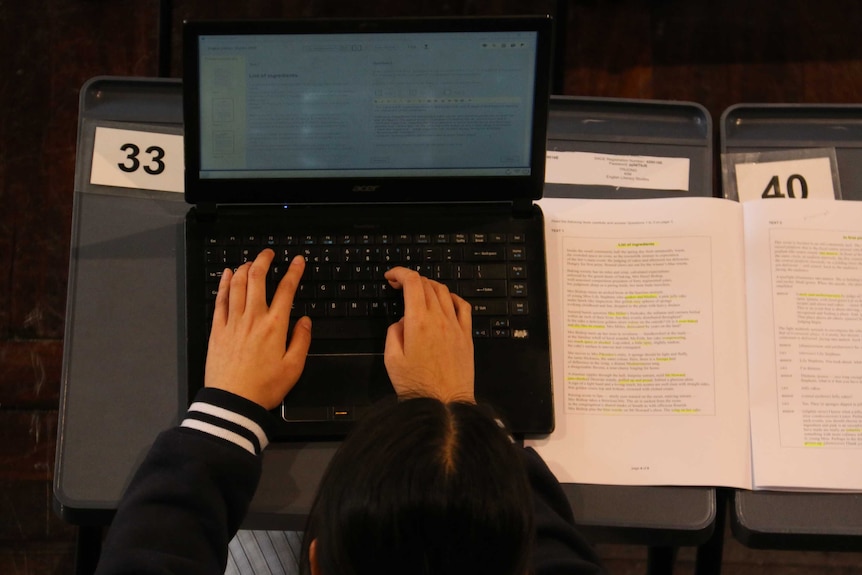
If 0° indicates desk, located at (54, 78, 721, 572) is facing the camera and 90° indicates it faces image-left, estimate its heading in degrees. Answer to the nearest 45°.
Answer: approximately 0°

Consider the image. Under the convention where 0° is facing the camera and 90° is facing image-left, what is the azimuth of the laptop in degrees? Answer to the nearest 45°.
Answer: approximately 0°
